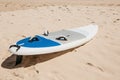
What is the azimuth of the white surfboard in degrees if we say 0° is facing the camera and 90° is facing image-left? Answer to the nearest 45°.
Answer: approximately 225°
